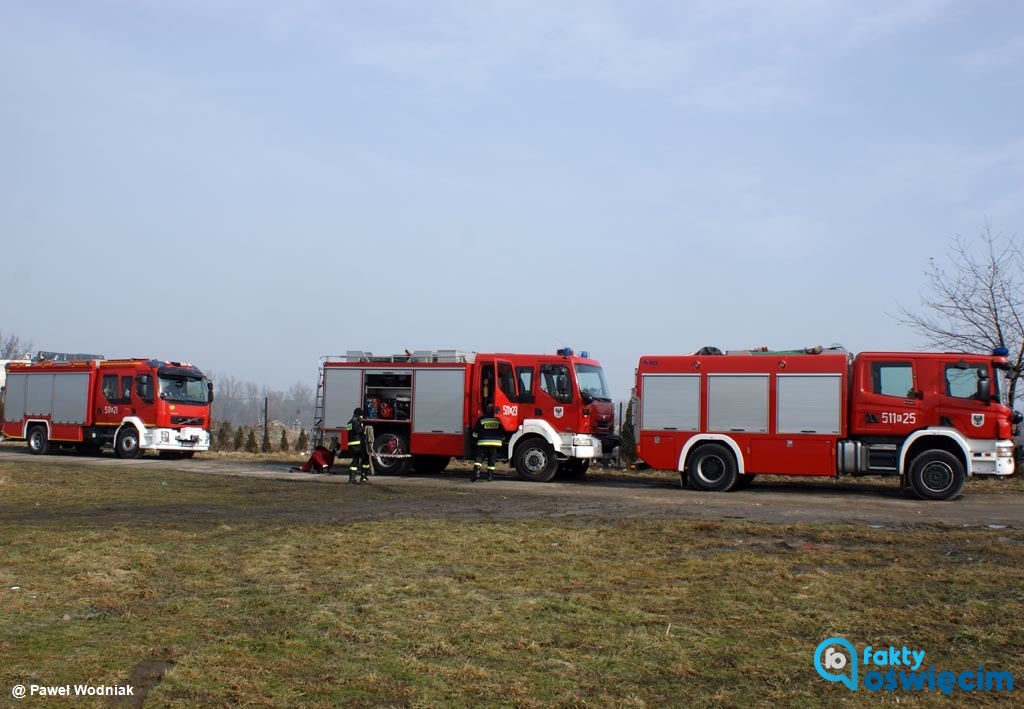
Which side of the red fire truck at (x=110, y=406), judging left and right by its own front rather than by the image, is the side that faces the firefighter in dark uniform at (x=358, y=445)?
front

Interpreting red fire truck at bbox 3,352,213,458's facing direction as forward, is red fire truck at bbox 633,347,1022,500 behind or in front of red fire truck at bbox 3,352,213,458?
in front

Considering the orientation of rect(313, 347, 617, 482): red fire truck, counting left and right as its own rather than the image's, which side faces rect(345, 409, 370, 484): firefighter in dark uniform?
right

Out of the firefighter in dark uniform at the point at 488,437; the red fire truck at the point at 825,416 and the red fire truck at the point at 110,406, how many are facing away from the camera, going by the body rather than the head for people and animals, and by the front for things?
1

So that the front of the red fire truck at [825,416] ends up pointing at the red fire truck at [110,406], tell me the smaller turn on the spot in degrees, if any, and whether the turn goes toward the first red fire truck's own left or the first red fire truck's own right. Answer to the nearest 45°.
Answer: approximately 180°

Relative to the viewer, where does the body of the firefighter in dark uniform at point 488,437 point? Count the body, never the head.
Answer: away from the camera

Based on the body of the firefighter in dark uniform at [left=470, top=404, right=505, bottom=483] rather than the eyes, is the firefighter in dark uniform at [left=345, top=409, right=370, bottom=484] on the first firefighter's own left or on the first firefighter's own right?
on the first firefighter's own left

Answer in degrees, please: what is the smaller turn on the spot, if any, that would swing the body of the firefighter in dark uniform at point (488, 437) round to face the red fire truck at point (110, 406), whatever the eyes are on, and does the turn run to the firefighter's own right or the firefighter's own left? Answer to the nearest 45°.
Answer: approximately 45° to the firefighter's own left

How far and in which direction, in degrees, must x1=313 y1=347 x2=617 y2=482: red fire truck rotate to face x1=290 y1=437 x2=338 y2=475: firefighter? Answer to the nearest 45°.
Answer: approximately 135° to its right

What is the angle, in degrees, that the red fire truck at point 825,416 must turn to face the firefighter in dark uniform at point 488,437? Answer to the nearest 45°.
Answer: approximately 180°

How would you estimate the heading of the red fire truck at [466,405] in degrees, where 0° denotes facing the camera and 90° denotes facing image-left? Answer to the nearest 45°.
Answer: approximately 315°

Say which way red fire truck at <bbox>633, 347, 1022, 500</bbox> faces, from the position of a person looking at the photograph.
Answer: facing to the right of the viewer

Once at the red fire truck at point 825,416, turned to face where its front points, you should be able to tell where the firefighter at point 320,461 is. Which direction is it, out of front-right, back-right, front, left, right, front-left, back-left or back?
back

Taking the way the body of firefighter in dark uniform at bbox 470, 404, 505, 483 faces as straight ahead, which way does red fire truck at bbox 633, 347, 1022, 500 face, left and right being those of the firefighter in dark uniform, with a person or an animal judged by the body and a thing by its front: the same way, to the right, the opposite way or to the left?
to the right

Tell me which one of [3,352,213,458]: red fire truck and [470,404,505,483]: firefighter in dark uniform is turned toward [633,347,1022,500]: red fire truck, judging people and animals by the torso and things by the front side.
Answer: [3,352,213,458]: red fire truck
